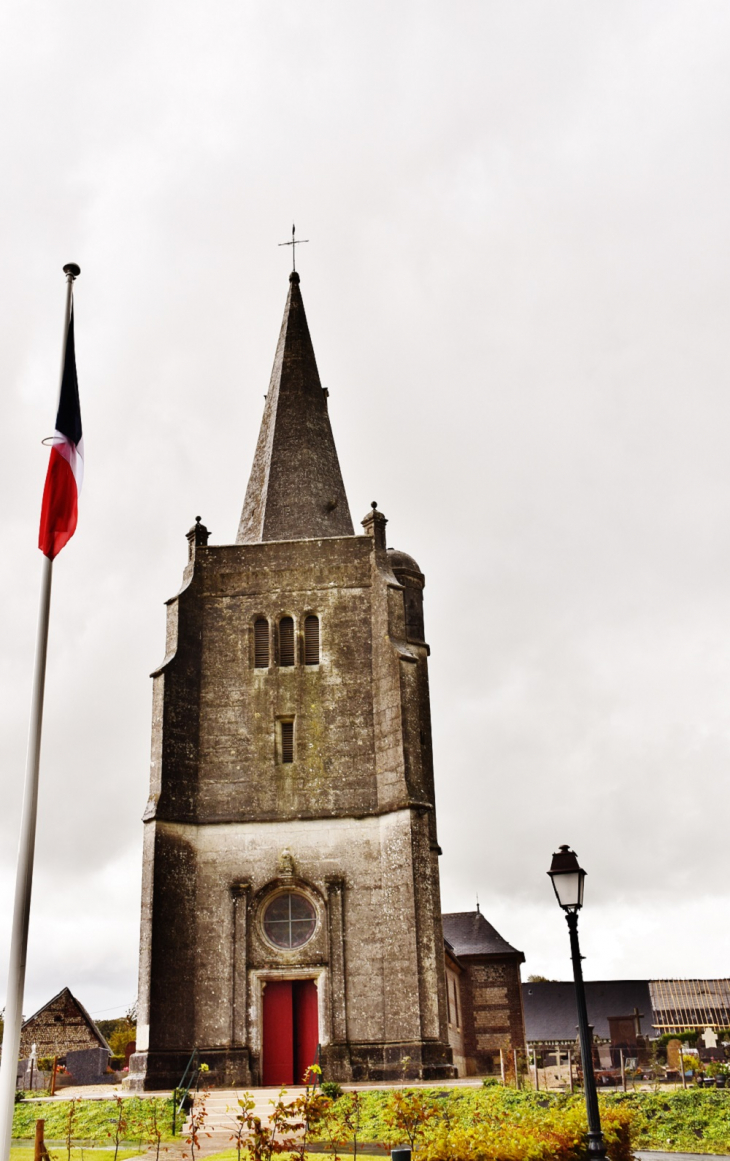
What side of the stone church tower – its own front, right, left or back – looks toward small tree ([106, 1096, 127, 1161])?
front

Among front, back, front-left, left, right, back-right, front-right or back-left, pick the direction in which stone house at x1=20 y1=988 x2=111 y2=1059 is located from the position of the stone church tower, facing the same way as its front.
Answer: back-right

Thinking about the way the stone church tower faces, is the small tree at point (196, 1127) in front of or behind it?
in front

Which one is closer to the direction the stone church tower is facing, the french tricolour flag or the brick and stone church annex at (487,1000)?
the french tricolour flag

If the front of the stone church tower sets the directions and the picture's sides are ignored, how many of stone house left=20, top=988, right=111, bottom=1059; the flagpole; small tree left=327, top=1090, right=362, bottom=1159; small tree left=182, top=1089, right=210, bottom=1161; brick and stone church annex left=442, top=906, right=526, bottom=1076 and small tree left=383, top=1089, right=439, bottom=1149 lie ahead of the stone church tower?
4

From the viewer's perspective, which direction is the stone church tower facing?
toward the camera

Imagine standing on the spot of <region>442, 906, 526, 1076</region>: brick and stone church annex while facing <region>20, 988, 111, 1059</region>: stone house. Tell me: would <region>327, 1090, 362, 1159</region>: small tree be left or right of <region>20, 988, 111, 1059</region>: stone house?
left

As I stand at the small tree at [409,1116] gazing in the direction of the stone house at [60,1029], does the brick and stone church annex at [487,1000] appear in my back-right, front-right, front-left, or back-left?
front-right

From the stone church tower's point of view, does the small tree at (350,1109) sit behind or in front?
in front

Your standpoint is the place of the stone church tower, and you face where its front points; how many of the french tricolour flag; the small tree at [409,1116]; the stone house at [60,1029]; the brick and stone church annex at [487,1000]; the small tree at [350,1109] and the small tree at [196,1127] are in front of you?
4

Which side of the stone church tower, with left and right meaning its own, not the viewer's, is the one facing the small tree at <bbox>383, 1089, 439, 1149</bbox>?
front

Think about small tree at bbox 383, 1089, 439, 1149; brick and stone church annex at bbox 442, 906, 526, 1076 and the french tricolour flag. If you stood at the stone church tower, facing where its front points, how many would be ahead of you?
2
